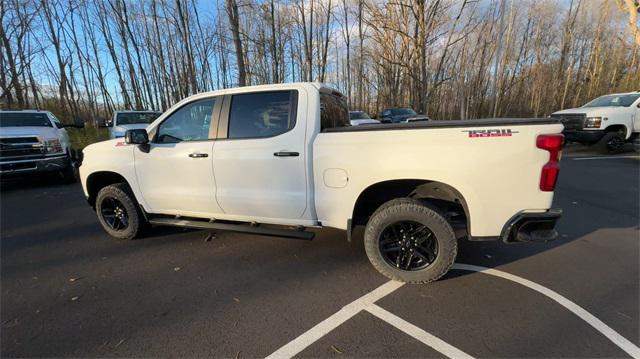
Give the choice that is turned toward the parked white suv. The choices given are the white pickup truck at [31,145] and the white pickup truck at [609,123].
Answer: the white pickup truck at [609,123]

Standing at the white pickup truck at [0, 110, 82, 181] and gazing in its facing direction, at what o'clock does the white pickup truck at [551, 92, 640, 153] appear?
the white pickup truck at [551, 92, 640, 153] is roughly at 10 o'clock from the white pickup truck at [0, 110, 82, 181].

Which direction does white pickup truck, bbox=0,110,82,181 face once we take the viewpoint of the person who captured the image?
facing the viewer

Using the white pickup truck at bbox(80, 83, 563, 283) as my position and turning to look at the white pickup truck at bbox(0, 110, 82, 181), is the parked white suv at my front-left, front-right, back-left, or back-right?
front-right

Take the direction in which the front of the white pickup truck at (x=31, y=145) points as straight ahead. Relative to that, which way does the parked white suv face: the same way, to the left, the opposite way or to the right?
the same way

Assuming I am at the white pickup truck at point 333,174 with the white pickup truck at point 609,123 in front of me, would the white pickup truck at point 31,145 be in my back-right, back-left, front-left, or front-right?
back-left

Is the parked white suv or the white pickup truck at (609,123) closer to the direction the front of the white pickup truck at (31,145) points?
the white pickup truck

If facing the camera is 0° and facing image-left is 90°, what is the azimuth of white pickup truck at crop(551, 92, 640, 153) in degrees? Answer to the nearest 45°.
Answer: approximately 45°

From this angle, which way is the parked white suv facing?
toward the camera

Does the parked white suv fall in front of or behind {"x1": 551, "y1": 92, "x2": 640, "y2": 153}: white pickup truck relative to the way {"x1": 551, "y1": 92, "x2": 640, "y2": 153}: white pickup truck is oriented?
in front

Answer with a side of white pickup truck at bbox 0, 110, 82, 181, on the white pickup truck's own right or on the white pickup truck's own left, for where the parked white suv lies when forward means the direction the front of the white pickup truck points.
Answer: on the white pickup truck's own left

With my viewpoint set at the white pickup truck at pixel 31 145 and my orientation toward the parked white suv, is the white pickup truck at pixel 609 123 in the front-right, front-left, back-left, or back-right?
front-right

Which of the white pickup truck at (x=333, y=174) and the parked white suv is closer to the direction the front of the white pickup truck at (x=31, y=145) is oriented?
the white pickup truck

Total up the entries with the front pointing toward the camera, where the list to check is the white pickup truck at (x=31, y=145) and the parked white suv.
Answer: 2

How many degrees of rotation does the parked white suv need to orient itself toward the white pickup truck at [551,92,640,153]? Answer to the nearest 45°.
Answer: approximately 45° to its left

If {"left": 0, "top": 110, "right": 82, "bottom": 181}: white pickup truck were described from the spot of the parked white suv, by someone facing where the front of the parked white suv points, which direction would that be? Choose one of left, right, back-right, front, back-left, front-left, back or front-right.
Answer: front-right
